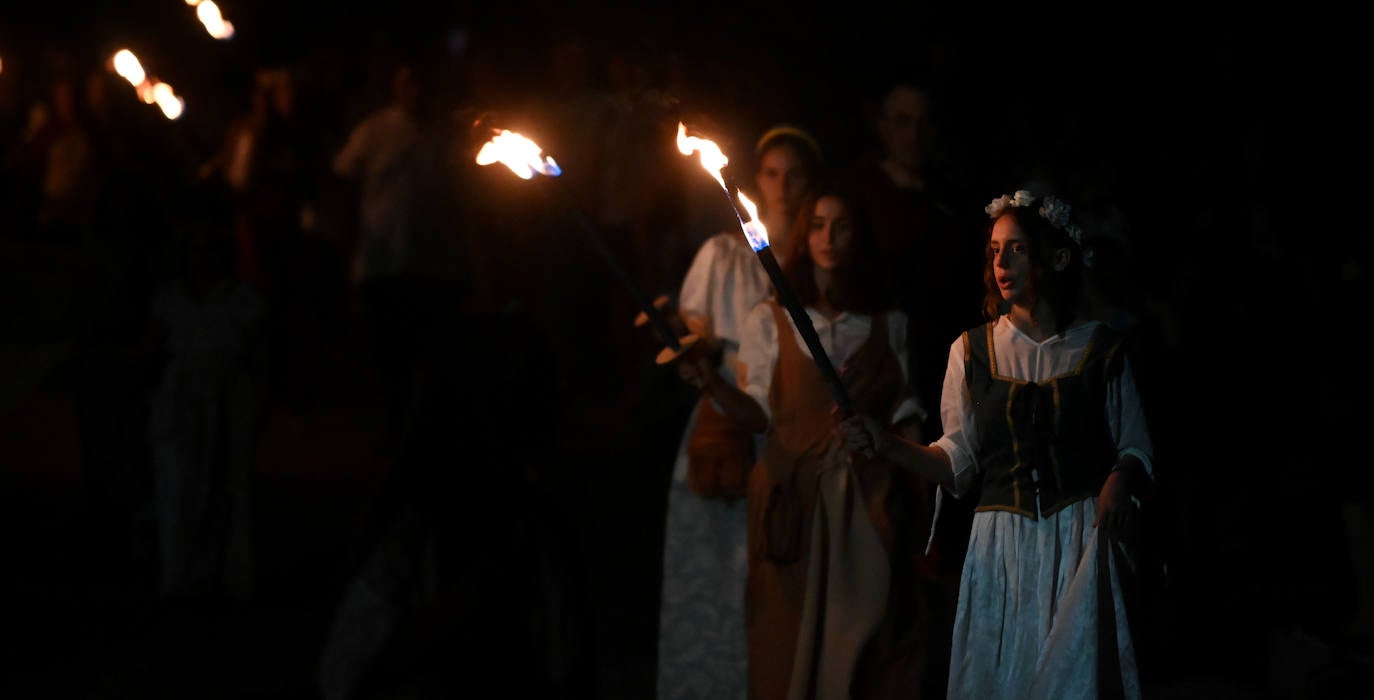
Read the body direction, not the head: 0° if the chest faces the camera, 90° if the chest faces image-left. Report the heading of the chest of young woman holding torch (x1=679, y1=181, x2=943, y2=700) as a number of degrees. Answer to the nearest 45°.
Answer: approximately 0°

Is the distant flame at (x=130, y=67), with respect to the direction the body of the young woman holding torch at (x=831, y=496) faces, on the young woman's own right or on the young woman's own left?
on the young woman's own right

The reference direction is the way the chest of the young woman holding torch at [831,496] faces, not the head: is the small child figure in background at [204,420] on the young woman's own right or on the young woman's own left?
on the young woman's own right
